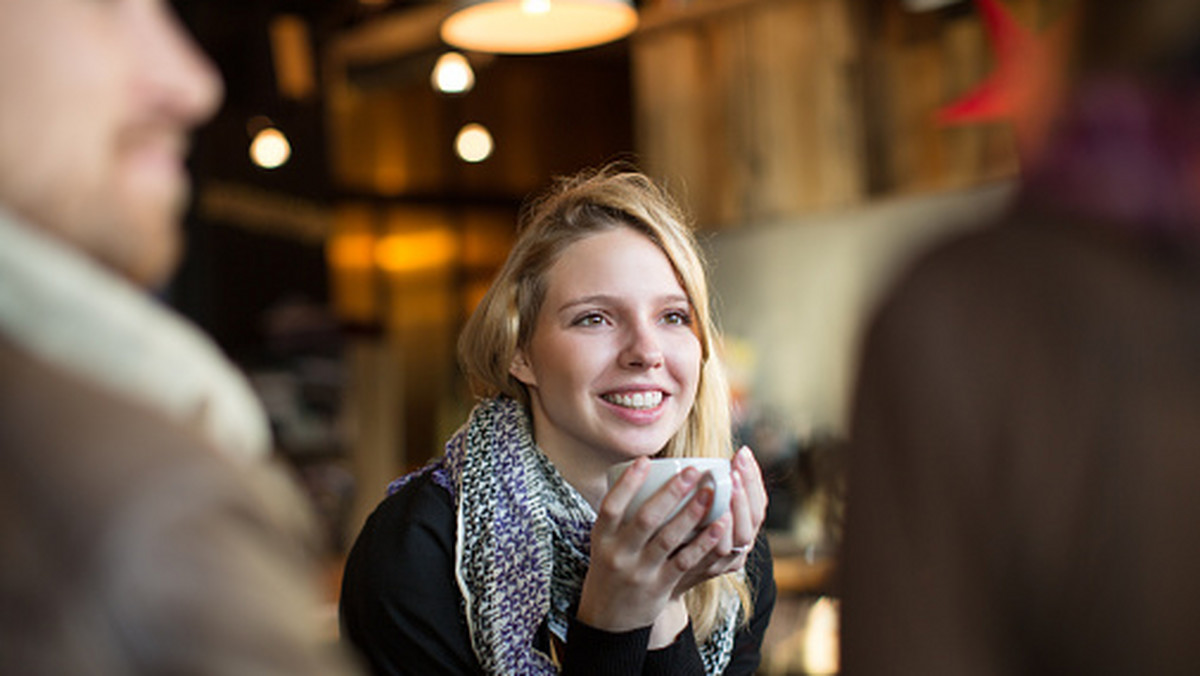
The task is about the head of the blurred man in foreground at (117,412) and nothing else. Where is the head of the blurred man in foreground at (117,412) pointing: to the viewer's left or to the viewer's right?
to the viewer's right

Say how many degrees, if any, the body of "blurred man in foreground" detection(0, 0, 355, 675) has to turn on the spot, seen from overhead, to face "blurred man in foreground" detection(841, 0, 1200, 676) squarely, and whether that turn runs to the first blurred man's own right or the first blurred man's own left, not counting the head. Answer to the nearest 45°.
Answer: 0° — they already face them

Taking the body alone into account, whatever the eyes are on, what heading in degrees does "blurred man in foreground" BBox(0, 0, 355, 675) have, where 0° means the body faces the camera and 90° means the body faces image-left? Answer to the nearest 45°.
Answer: approximately 270°

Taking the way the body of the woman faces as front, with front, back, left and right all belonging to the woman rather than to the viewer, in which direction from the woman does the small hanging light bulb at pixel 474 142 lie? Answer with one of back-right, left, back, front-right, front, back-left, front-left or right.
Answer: back-left

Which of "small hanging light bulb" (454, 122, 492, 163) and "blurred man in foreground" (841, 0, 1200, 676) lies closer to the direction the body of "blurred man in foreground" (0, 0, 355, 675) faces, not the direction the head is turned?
the blurred man in foreground

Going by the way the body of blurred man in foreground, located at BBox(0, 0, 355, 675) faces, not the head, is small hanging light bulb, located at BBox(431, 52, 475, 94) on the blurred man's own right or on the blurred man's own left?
on the blurred man's own left

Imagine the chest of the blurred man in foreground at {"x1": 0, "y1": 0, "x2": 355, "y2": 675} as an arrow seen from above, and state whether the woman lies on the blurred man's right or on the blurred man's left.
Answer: on the blurred man's left

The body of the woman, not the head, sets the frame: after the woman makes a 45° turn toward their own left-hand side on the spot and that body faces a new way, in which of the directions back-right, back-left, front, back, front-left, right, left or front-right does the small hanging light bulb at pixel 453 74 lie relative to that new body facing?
left

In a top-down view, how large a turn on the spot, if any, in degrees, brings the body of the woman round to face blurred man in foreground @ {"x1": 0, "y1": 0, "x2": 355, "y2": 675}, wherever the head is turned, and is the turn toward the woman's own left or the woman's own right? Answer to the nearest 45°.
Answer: approximately 45° to the woman's own right
